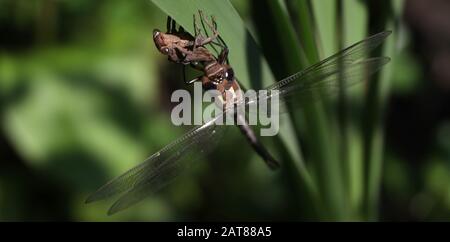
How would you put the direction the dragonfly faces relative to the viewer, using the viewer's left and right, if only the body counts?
facing away from the viewer and to the left of the viewer
